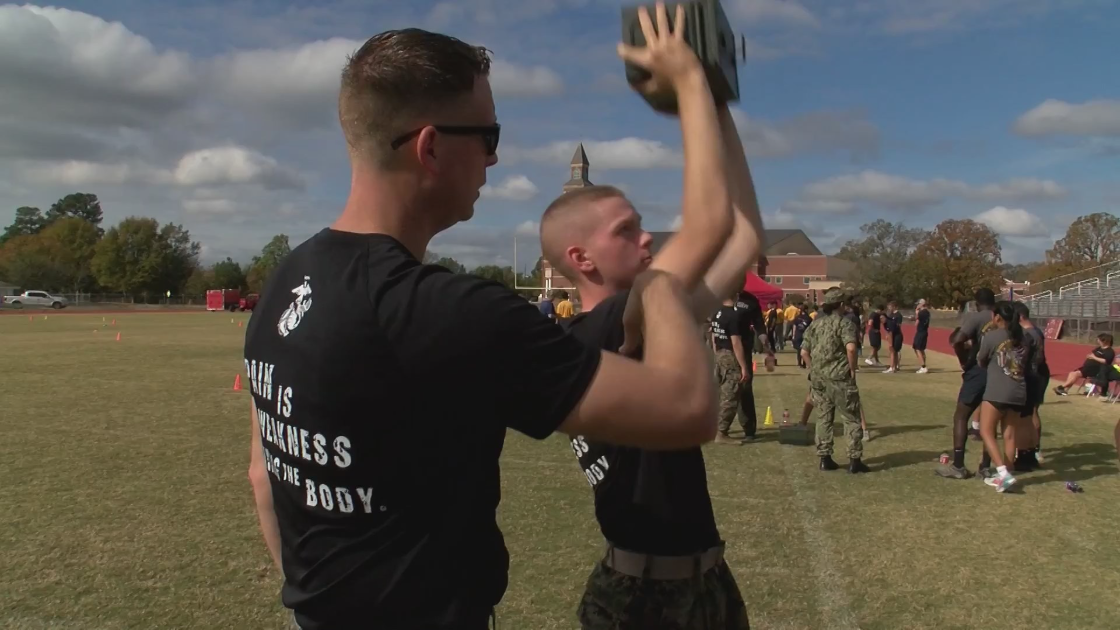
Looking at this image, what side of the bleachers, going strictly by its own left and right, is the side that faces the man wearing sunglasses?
left

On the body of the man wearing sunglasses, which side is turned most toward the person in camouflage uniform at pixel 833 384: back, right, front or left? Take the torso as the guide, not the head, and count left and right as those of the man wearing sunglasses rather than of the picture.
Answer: front

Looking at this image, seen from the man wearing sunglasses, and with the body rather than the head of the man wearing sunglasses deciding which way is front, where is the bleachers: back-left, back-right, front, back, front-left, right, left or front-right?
front

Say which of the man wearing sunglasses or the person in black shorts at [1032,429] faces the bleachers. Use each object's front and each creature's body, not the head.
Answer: the man wearing sunglasses

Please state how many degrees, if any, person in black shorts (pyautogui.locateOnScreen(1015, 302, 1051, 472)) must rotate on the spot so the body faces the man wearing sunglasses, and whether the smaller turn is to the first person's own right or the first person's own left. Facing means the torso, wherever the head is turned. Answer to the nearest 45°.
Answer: approximately 90° to the first person's own left

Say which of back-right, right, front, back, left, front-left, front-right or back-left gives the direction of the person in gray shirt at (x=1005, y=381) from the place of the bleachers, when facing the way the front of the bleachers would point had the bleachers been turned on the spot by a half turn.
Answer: right

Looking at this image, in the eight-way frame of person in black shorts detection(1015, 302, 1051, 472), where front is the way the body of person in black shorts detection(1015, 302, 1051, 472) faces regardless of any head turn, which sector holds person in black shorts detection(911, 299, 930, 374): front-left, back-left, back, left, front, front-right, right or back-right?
right

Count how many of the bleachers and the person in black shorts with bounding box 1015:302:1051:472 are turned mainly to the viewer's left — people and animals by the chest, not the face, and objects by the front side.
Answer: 2

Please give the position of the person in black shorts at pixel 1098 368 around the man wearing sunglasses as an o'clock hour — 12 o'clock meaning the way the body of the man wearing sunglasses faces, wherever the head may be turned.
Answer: The person in black shorts is roughly at 12 o'clock from the man wearing sunglasses.

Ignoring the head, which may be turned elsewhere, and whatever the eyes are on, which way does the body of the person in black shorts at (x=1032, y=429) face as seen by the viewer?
to the viewer's left

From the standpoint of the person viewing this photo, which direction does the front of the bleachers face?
facing to the left of the viewer
